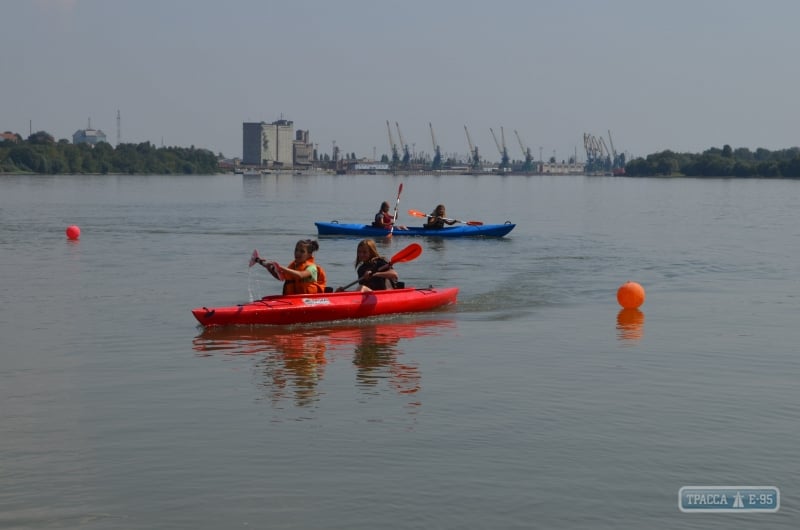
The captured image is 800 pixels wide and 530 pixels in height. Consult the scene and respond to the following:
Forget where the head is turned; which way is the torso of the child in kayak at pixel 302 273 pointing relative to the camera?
to the viewer's left

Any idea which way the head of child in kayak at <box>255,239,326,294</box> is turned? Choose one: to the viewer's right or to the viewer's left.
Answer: to the viewer's left

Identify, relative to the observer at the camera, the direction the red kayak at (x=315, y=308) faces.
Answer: facing to the left of the viewer

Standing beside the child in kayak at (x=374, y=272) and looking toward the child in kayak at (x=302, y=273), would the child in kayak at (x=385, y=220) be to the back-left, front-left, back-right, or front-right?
back-right
